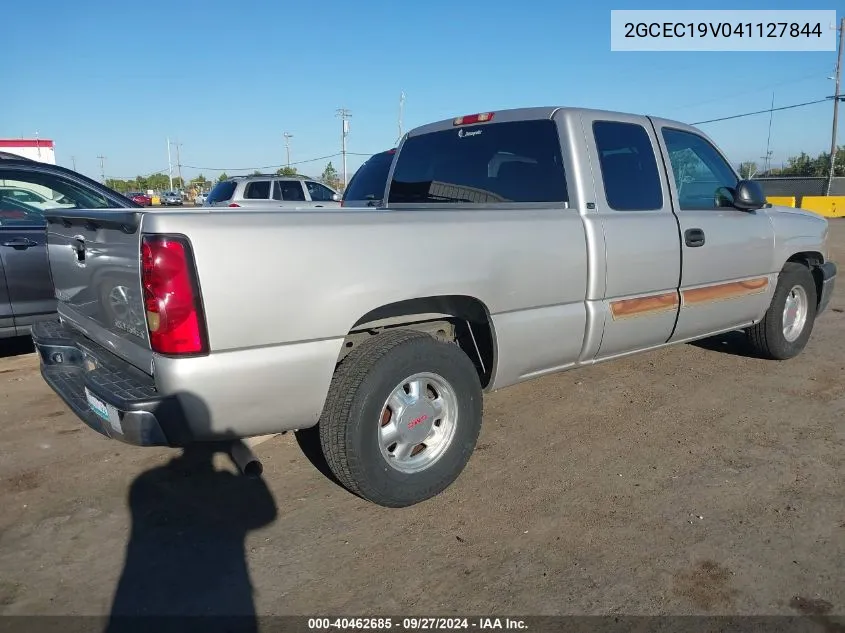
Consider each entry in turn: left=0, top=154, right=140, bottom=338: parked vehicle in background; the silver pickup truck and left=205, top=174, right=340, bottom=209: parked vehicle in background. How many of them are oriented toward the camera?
0

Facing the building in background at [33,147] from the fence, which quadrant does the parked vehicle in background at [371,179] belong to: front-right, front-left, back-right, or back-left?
front-left

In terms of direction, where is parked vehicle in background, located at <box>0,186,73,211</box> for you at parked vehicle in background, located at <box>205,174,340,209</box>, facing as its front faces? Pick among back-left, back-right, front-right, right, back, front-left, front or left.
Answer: back-right

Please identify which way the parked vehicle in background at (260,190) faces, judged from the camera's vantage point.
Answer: facing away from the viewer and to the right of the viewer

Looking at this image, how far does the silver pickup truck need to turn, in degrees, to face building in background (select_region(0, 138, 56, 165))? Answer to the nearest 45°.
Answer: approximately 90° to its left

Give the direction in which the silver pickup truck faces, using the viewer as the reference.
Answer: facing away from the viewer and to the right of the viewer

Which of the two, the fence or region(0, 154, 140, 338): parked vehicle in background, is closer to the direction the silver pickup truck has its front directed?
the fence
